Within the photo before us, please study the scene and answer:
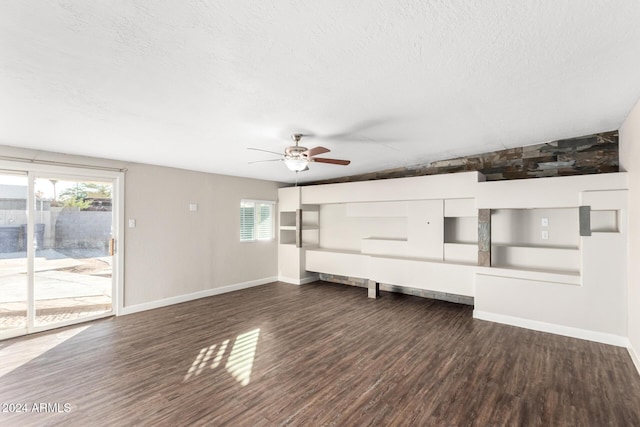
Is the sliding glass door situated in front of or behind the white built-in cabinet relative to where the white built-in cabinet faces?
in front

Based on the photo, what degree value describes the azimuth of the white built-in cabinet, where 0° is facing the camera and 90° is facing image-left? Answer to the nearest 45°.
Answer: approximately 45°
